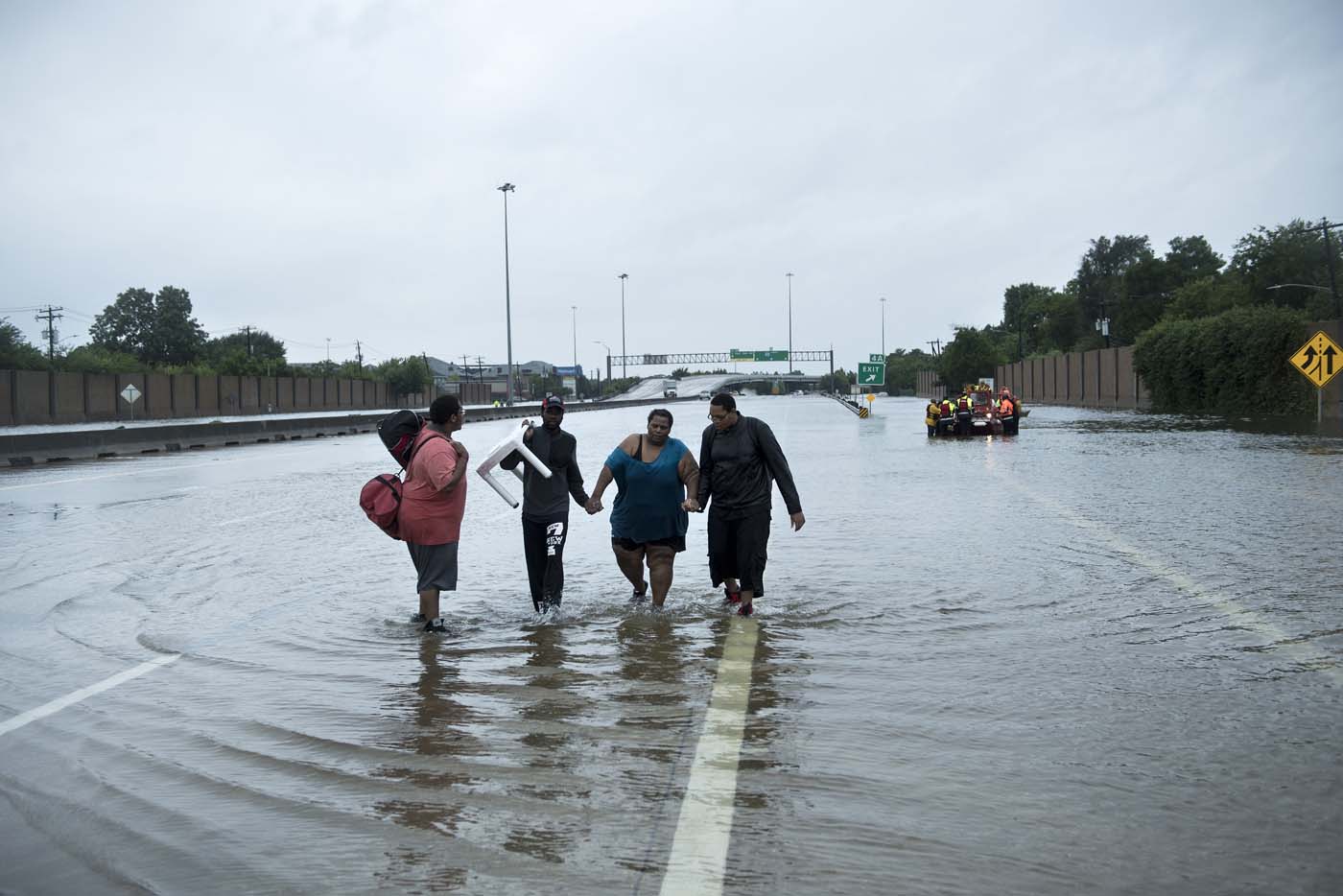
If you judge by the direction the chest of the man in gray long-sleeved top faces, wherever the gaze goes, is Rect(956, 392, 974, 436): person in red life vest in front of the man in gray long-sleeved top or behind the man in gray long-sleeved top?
behind

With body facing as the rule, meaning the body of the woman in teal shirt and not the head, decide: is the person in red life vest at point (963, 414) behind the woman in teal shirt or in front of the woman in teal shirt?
behind

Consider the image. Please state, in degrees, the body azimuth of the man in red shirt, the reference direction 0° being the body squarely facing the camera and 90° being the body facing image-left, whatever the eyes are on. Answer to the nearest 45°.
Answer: approximately 270°

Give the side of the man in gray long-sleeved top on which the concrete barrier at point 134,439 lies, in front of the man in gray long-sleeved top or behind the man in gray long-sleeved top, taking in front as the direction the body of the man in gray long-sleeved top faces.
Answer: behind

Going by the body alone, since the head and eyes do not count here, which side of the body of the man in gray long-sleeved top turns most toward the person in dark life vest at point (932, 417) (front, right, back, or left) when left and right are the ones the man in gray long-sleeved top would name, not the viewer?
back

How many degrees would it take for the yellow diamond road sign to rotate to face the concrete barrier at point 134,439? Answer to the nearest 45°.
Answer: approximately 45° to its right

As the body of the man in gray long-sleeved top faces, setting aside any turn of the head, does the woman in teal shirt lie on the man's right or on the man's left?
on the man's left

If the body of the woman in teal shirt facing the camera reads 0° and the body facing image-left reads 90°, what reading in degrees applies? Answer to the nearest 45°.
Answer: approximately 0°

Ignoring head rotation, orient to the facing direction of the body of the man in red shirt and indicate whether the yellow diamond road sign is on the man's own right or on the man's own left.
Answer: on the man's own left

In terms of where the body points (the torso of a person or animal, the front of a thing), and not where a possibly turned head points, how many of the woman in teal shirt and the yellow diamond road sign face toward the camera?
2

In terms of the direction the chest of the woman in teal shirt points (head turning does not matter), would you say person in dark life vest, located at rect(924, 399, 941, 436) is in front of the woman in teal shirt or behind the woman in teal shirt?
behind
